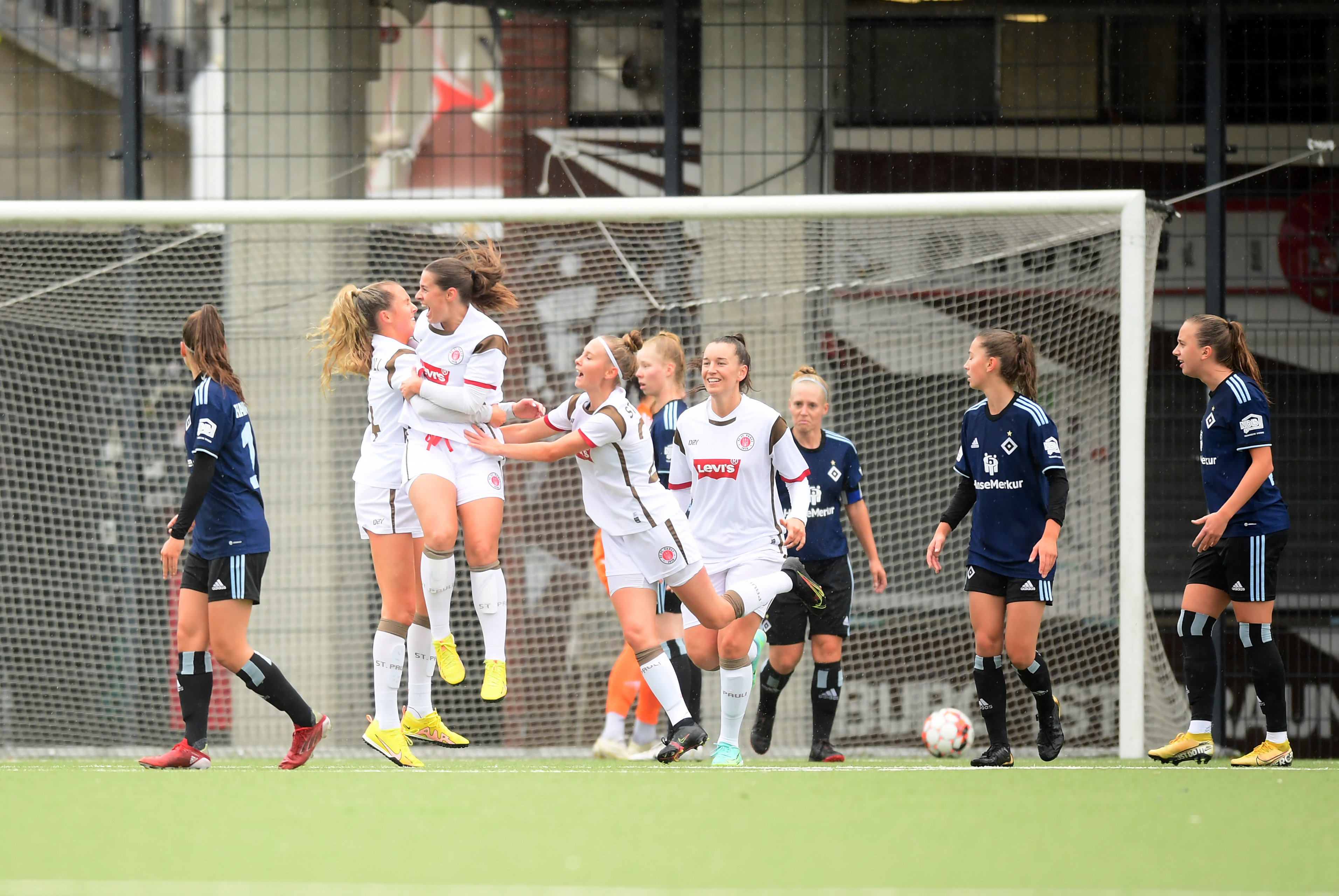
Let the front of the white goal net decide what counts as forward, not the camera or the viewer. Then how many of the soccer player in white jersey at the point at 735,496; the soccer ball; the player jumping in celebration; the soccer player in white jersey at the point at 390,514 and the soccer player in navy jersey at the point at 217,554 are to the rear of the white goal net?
0

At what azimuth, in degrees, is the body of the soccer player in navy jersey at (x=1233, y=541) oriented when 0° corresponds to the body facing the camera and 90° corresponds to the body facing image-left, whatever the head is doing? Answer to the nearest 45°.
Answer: approximately 90°

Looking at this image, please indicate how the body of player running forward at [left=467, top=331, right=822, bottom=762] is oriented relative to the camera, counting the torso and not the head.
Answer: to the viewer's left

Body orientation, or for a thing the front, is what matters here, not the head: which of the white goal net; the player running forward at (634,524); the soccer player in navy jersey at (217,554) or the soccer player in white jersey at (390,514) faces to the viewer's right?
the soccer player in white jersey

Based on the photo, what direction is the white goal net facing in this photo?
toward the camera

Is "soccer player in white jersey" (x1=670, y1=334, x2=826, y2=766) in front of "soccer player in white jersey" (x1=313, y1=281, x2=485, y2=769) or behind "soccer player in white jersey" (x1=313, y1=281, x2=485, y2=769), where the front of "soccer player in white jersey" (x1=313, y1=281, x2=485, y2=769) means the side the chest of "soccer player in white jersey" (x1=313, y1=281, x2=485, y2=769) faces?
in front

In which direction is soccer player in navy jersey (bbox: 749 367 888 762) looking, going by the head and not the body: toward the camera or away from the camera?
toward the camera

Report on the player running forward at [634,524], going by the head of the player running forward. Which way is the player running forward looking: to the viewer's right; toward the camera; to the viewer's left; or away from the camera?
to the viewer's left

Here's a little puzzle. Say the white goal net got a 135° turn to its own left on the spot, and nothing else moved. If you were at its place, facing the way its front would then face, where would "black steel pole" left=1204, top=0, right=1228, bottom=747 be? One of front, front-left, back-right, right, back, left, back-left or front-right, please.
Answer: front-right

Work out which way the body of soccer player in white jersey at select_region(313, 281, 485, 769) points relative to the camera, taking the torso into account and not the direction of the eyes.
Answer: to the viewer's right

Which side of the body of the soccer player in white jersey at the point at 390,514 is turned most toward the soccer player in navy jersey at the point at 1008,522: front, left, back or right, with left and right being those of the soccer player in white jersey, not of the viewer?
front

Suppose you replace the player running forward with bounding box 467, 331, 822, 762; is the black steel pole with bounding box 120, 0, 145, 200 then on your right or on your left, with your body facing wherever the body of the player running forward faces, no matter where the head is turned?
on your right

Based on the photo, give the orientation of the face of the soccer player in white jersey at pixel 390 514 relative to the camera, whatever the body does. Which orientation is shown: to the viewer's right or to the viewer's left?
to the viewer's right

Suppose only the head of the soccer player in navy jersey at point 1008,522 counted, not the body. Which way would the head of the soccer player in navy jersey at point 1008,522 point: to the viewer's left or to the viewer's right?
to the viewer's left
